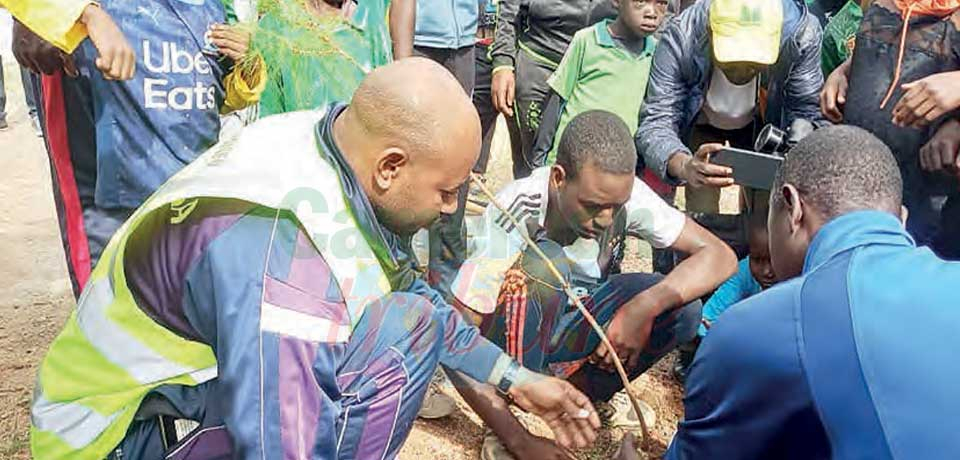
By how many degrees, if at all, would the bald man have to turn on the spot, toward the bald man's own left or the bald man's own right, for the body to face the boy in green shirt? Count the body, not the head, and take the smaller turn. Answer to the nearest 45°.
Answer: approximately 45° to the bald man's own left

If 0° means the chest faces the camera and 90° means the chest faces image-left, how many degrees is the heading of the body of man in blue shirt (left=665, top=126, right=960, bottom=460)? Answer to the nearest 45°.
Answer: approximately 135°

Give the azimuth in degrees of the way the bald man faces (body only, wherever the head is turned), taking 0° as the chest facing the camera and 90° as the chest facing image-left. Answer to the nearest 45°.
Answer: approximately 270°

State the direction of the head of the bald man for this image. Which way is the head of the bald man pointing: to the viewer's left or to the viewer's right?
to the viewer's right

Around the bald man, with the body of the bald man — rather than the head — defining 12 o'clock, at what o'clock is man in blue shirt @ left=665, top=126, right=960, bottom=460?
The man in blue shirt is roughly at 1 o'clock from the bald man.

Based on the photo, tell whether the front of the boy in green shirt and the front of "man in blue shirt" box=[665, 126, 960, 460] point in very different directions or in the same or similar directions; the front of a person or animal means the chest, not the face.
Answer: very different directions

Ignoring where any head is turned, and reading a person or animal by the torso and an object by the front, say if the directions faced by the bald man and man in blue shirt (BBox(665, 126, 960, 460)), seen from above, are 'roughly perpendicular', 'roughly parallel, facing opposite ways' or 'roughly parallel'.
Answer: roughly perpendicular

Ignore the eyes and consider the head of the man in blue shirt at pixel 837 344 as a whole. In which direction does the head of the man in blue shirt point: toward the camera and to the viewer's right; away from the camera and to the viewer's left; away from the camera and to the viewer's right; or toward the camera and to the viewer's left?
away from the camera and to the viewer's left

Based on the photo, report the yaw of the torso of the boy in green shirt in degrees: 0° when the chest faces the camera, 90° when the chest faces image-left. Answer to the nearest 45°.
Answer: approximately 315°

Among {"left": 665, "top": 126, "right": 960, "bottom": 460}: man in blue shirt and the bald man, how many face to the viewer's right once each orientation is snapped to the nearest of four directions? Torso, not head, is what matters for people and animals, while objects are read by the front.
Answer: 1

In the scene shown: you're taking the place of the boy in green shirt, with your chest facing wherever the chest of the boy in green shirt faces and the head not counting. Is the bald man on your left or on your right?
on your right
